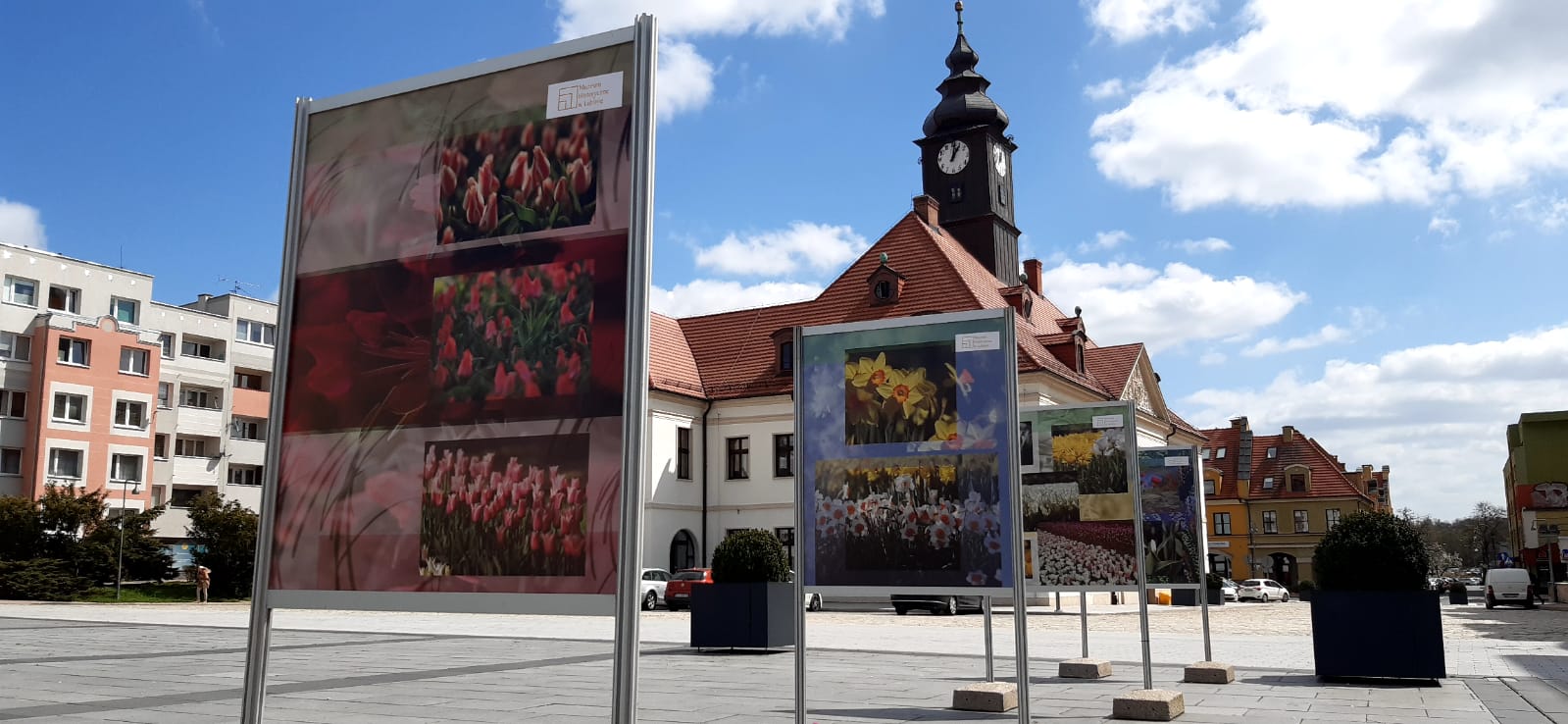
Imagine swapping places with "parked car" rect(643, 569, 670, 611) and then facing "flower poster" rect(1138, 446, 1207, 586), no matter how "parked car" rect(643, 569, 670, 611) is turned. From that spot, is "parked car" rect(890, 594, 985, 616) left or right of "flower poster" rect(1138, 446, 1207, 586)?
left

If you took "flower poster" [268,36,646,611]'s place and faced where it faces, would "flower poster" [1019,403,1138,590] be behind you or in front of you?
behind

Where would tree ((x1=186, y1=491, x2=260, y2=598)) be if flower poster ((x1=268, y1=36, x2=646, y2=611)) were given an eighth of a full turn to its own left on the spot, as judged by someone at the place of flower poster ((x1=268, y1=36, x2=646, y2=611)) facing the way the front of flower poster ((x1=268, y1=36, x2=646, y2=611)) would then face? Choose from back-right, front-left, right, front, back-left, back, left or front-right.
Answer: back

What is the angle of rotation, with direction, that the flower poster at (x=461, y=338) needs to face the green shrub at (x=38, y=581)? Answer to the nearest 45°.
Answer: approximately 135° to its right

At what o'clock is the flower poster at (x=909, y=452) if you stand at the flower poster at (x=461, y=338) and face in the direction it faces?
the flower poster at (x=909, y=452) is roughly at 6 o'clock from the flower poster at (x=461, y=338).

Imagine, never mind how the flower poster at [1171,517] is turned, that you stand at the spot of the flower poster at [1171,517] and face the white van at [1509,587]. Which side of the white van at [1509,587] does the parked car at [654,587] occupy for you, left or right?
left

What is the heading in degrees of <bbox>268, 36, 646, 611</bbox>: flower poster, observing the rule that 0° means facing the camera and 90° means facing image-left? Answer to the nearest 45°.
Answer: approximately 45°

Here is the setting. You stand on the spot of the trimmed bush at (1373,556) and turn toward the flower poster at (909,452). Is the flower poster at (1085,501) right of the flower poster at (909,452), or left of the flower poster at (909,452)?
right
